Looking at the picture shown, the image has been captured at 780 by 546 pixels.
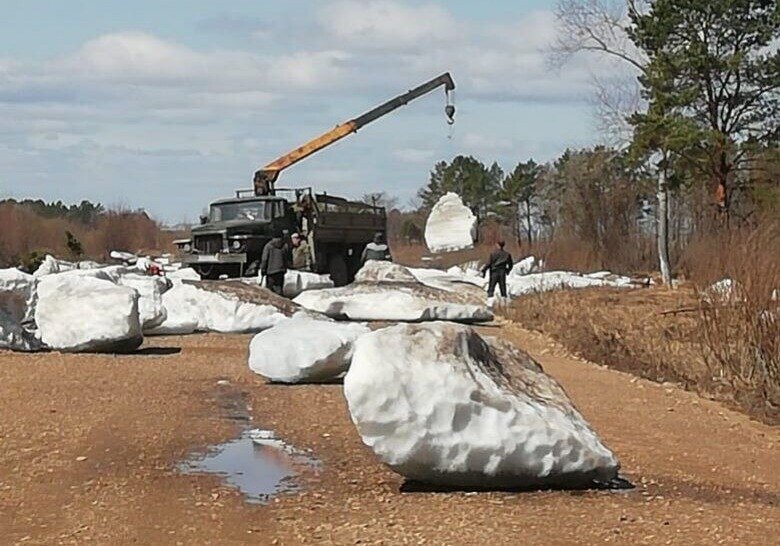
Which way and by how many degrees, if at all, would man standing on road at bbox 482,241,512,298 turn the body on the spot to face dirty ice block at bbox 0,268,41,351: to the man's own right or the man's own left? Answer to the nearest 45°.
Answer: approximately 135° to the man's own left

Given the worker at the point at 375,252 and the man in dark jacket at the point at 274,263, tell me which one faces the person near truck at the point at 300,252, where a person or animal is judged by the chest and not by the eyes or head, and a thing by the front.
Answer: the man in dark jacket

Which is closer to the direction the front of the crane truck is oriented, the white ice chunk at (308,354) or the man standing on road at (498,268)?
the white ice chunk

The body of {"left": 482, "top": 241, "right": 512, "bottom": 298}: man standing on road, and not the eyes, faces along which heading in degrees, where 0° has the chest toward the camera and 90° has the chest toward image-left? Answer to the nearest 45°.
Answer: approximately 180°

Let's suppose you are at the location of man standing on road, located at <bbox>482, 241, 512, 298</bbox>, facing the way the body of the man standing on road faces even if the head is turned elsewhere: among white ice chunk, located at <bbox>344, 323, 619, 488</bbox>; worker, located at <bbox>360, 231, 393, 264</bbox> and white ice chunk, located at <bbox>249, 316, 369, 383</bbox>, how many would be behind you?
2

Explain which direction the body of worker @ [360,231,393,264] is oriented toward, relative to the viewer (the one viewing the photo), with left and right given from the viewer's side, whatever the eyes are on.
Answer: facing away from the viewer

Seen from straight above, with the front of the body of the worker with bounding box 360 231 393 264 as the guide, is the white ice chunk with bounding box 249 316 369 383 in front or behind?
behind

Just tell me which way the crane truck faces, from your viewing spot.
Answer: facing the viewer and to the left of the viewer

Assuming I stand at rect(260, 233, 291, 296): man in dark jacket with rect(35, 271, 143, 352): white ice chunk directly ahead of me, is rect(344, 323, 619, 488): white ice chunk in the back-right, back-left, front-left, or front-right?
front-left

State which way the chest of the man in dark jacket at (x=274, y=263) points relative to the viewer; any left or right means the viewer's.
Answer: facing away from the viewer

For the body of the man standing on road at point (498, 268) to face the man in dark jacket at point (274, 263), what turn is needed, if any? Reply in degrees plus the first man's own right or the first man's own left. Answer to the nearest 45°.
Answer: approximately 135° to the first man's own left
